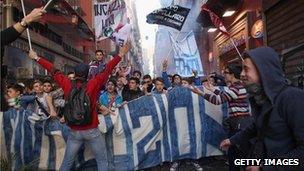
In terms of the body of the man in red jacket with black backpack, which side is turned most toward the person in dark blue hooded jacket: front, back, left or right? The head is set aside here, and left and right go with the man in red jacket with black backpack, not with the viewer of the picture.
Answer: back

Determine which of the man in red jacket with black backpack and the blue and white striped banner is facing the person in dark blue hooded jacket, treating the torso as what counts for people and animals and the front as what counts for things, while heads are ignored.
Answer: the blue and white striped banner

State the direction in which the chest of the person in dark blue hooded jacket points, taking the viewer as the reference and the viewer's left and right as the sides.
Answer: facing to the left of the viewer

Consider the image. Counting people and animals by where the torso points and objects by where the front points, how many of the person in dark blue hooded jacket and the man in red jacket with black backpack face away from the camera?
1

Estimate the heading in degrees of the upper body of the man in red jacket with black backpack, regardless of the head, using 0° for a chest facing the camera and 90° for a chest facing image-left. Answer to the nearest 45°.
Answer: approximately 180°

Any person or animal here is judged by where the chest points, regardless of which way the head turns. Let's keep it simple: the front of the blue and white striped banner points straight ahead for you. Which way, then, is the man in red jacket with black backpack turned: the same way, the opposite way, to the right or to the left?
the opposite way

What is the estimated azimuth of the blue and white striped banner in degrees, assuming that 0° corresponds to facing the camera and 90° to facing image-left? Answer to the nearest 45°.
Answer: approximately 0°
